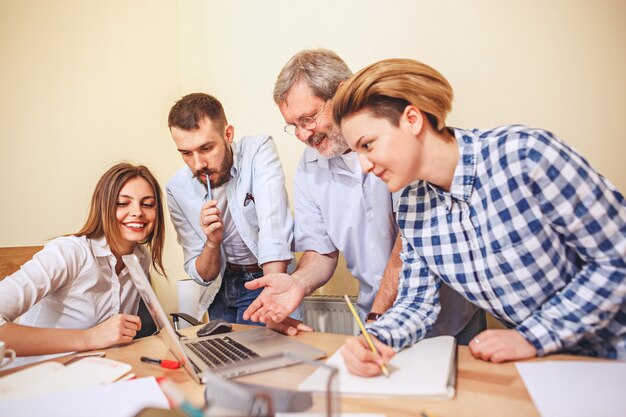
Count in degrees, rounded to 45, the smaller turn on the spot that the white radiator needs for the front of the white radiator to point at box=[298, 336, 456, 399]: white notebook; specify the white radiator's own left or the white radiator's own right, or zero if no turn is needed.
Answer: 0° — it already faces it

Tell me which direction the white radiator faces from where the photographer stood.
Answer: facing the viewer

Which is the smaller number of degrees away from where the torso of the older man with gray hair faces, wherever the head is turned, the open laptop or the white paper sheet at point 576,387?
the open laptop

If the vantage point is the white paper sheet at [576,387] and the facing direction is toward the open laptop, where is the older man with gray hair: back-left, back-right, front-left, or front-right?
front-right

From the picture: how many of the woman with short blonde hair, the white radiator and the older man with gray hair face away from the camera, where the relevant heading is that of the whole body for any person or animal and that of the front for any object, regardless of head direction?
0

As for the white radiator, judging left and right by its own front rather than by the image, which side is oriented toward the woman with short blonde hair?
front

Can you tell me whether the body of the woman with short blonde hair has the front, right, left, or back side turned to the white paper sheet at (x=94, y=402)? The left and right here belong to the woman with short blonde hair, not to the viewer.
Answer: front

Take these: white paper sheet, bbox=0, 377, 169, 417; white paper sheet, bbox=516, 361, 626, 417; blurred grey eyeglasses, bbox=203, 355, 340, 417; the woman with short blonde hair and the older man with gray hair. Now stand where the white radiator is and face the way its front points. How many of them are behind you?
0

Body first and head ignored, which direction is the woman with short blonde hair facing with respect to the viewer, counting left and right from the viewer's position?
facing the viewer and to the left of the viewer

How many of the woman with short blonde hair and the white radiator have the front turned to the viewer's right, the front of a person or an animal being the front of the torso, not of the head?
0

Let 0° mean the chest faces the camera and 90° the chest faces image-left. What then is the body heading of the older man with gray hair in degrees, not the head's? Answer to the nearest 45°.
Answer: approximately 45°

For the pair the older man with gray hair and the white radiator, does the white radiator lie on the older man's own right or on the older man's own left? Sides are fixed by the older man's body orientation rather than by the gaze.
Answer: on the older man's own right
